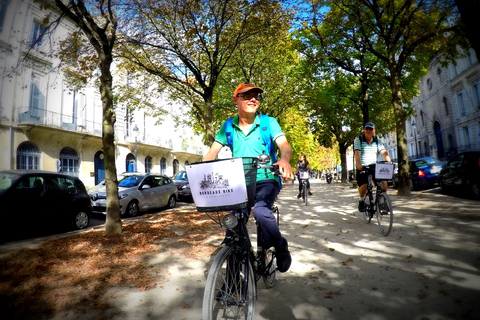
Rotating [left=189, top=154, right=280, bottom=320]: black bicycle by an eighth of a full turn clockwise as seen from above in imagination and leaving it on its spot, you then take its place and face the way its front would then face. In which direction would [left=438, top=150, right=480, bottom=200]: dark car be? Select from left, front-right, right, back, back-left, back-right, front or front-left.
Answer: back-right

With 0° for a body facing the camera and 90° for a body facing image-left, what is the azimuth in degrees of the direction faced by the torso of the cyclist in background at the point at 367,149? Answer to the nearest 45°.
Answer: approximately 315°

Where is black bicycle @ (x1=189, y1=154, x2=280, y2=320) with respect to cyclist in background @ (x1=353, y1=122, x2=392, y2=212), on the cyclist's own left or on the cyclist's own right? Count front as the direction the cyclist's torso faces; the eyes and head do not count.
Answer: on the cyclist's own right

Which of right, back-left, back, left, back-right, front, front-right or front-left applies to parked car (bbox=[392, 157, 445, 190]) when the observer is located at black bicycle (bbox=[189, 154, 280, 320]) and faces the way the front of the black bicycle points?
back

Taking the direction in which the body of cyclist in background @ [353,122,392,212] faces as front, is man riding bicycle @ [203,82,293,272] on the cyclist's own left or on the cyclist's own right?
on the cyclist's own right

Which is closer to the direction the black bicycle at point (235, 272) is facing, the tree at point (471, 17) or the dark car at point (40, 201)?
the dark car

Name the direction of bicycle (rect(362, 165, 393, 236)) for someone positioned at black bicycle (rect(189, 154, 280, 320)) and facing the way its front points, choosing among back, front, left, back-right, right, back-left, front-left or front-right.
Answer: back

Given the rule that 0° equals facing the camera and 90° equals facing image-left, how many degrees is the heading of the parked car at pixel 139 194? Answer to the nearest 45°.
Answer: approximately 45°

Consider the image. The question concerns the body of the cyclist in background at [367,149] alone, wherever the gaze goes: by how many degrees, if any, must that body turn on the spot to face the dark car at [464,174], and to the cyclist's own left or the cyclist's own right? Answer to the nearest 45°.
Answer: approximately 90° to the cyclist's own left
